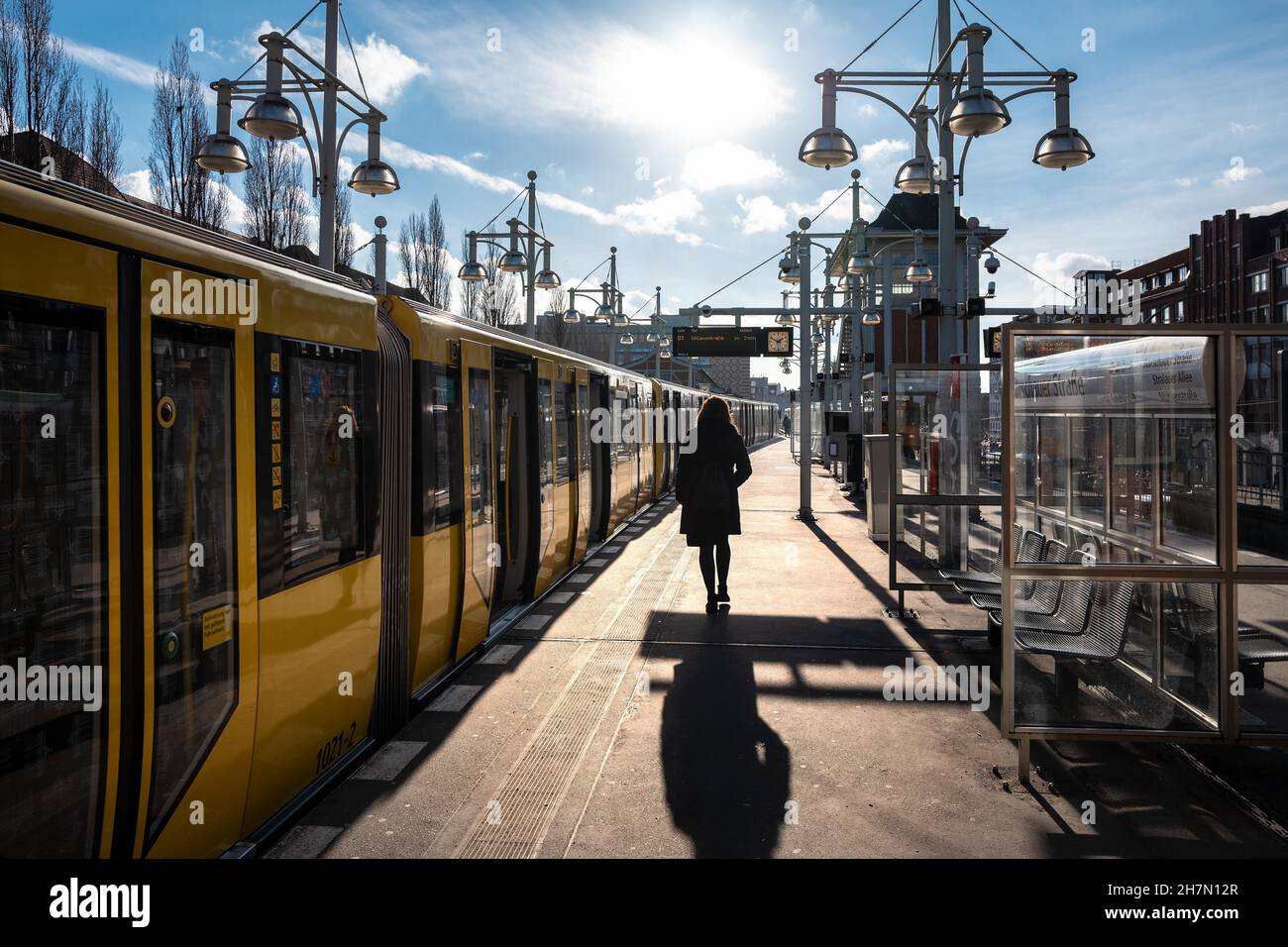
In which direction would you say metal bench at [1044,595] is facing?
to the viewer's left

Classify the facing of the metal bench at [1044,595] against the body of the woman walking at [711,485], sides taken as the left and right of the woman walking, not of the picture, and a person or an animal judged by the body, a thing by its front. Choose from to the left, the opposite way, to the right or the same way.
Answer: to the left

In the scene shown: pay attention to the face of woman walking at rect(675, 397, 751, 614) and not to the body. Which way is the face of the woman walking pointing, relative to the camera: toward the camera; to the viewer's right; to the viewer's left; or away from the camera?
away from the camera

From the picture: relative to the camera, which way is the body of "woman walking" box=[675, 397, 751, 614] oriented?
away from the camera

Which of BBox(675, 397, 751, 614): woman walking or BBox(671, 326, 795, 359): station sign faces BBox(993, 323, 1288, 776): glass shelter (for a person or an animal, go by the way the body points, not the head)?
the station sign

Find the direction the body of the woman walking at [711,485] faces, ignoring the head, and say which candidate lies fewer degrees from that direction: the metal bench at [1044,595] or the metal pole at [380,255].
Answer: the metal pole

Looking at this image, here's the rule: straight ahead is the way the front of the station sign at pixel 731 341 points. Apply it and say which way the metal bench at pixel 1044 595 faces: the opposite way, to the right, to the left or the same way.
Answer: to the right

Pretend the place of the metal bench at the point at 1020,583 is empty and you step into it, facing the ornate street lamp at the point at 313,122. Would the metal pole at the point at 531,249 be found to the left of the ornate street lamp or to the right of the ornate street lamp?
right

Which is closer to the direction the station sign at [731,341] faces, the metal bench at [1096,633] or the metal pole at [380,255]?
the metal bench

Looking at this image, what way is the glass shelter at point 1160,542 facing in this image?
to the viewer's left

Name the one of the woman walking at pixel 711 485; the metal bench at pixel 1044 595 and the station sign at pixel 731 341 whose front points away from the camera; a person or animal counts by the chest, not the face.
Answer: the woman walking

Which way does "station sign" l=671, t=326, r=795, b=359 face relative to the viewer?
toward the camera
